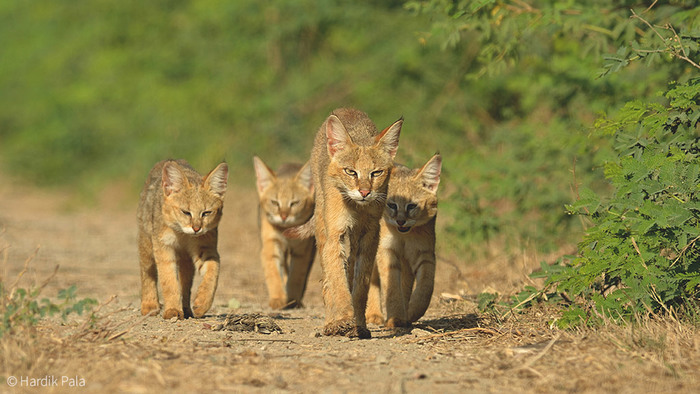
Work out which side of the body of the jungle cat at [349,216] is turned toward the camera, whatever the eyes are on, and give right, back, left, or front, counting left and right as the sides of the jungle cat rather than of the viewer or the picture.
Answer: front

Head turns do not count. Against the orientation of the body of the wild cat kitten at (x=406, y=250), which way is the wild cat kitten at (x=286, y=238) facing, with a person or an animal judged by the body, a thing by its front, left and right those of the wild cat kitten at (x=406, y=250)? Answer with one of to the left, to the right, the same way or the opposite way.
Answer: the same way

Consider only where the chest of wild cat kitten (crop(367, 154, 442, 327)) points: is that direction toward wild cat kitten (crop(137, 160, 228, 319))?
no

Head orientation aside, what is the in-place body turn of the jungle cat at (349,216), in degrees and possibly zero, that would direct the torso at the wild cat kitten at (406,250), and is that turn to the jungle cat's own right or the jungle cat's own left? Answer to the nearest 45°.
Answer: approximately 135° to the jungle cat's own left

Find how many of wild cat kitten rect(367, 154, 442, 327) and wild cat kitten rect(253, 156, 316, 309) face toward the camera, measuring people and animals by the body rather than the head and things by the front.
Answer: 2

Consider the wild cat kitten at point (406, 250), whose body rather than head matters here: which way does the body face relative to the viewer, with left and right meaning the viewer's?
facing the viewer

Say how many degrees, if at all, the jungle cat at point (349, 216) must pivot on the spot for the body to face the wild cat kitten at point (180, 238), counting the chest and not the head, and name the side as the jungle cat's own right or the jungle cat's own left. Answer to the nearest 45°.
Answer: approximately 135° to the jungle cat's own right

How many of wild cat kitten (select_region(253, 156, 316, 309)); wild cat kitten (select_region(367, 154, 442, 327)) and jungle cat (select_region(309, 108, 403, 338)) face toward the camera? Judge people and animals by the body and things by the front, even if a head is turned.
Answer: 3

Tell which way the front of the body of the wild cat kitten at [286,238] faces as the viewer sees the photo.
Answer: toward the camera

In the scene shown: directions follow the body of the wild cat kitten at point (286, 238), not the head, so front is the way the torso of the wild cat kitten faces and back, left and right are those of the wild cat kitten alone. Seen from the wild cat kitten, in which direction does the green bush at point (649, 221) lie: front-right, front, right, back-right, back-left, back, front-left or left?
front-left

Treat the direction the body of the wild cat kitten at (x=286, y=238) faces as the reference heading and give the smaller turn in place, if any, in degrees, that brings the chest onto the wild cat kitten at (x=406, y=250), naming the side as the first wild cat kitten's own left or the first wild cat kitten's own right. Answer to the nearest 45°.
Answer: approximately 45° to the first wild cat kitten's own left

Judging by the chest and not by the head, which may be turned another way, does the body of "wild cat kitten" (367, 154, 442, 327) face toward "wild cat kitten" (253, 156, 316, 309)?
no

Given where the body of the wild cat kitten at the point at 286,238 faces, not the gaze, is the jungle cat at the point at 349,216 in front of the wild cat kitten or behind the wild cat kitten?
in front

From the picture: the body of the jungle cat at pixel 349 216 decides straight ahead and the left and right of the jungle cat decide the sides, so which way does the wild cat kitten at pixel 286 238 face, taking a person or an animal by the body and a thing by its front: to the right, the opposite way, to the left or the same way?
the same way

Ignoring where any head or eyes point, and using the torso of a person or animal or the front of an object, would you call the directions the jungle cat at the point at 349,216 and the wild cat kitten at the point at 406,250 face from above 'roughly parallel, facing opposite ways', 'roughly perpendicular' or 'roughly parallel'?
roughly parallel
